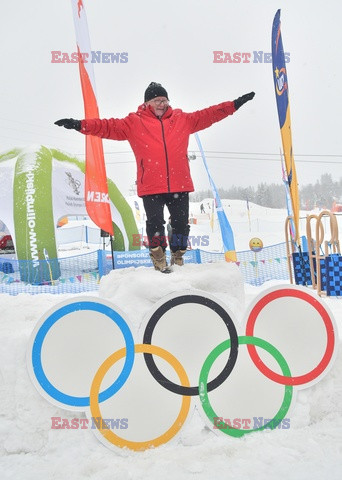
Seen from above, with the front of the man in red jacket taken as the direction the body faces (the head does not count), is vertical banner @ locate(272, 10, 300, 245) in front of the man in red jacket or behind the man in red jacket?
behind

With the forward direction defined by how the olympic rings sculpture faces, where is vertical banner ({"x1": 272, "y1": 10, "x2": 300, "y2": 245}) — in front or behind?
behind

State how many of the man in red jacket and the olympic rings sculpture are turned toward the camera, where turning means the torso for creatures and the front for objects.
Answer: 2

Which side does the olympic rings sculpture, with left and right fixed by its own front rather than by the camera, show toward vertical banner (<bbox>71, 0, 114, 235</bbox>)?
back

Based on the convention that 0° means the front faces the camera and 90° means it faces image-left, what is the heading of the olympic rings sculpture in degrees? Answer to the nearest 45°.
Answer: approximately 0°
